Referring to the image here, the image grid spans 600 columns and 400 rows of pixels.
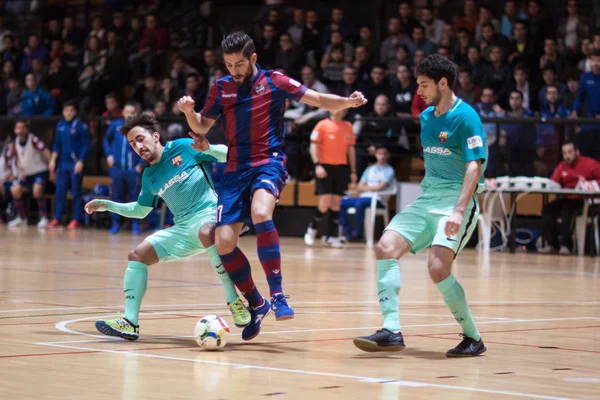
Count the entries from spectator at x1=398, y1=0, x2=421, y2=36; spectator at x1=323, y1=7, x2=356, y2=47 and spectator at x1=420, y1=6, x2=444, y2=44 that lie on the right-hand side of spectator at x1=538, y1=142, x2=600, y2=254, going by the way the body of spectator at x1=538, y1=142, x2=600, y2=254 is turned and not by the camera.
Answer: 3

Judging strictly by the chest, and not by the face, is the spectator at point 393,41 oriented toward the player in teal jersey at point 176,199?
yes

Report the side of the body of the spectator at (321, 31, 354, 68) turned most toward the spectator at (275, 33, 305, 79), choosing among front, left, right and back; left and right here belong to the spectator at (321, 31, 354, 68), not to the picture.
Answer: right

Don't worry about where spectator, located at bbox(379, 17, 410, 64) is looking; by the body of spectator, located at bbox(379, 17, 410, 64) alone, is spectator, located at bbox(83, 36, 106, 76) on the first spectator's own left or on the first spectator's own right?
on the first spectator's own right

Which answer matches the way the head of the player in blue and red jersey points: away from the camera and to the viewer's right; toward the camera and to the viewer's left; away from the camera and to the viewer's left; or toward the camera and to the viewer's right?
toward the camera and to the viewer's left

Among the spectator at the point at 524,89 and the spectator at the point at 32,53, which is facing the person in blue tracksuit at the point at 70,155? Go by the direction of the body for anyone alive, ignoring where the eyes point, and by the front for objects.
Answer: the spectator at the point at 32,53

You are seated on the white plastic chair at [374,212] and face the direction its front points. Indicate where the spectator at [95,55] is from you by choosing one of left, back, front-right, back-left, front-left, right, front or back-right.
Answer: right

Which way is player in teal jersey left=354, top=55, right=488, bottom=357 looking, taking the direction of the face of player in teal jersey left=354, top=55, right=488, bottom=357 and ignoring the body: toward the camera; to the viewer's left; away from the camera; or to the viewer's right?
to the viewer's left

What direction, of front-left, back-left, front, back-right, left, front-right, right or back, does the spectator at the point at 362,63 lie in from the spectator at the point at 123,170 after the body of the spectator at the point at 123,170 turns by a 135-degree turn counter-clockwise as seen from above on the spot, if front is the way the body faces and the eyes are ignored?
front-right
